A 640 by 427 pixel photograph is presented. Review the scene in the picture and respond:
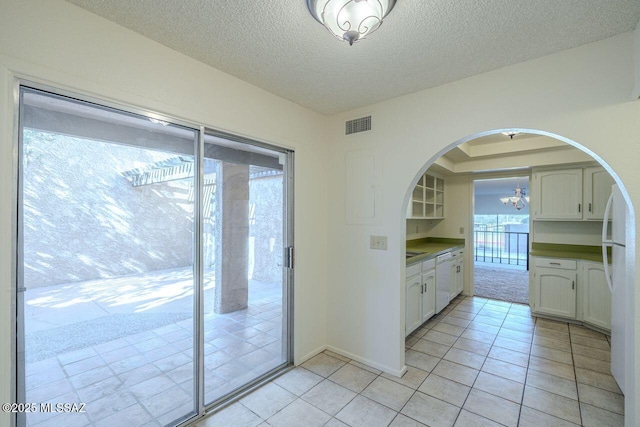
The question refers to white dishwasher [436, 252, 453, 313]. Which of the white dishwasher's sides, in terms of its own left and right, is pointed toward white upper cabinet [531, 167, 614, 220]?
front

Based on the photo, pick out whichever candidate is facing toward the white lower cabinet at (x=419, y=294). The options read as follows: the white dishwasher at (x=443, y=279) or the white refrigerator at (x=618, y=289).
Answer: the white refrigerator

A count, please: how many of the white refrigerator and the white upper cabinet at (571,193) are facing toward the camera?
1

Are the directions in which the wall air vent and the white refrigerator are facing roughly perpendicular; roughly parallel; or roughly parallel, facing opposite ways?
roughly perpendicular

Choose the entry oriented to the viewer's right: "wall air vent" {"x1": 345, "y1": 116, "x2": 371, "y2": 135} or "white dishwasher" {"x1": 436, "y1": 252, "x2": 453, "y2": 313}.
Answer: the white dishwasher

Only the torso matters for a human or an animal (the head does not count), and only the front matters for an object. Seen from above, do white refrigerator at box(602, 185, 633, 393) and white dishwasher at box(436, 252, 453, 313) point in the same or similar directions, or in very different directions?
very different directions

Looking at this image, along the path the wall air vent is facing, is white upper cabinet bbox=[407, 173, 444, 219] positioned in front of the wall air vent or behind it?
behind

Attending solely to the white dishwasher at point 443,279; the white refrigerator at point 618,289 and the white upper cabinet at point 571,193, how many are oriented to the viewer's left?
1

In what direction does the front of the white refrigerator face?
to the viewer's left

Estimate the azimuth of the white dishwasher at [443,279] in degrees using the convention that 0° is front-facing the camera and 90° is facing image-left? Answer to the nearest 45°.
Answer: approximately 270°

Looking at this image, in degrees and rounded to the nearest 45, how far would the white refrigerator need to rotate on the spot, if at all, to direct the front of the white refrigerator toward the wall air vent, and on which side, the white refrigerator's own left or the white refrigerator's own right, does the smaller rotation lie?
approximately 45° to the white refrigerator's own left

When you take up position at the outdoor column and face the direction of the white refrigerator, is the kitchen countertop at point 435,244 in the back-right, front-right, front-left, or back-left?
front-left

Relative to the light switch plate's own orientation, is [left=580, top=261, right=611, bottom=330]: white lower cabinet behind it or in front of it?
behind

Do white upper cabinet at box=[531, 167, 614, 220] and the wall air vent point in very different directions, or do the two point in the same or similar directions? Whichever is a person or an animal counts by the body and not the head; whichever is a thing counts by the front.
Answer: same or similar directions

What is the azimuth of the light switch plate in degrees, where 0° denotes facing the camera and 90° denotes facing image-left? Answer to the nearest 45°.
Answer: approximately 45°

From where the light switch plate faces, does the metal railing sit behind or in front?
behind

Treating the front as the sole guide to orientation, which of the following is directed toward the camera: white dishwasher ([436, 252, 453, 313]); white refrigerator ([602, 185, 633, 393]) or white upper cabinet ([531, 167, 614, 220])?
the white upper cabinet
